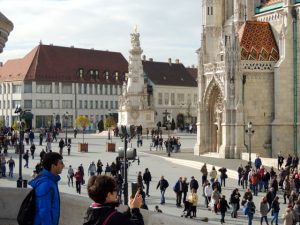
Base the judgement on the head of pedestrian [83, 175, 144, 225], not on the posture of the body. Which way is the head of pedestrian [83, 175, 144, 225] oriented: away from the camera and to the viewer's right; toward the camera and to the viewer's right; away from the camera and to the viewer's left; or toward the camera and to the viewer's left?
away from the camera and to the viewer's right

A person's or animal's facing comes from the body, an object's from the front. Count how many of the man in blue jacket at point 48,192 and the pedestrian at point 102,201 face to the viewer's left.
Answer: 0

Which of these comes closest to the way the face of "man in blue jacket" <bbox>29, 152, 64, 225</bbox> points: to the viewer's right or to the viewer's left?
to the viewer's right

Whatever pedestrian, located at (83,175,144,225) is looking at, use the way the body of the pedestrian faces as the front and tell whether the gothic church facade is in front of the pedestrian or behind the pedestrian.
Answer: in front

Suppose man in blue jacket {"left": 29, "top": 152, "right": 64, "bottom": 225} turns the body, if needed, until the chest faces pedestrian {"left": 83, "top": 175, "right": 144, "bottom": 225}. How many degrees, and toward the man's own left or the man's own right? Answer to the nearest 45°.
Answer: approximately 45° to the man's own right

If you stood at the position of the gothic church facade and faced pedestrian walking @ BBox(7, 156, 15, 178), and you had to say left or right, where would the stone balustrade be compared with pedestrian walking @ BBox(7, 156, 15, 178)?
left

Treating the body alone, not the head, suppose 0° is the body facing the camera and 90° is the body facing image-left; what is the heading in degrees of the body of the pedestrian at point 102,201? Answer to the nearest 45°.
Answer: approximately 225°
